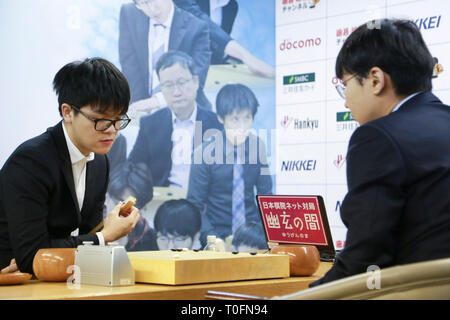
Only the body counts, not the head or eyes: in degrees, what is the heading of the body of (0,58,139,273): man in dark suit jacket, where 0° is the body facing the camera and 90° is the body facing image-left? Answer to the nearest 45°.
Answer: approximately 315°

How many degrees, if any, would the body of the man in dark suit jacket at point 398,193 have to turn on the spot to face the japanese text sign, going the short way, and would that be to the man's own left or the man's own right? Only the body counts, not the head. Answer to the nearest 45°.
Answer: approximately 45° to the man's own right

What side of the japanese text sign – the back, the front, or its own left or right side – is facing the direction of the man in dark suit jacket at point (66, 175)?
right

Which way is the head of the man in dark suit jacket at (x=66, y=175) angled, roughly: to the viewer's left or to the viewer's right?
to the viewer's right

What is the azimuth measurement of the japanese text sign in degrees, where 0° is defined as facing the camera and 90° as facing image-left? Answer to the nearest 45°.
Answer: approximately 0°

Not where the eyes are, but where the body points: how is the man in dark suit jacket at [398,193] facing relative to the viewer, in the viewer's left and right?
facing away from the viewer and to the left of the viewer

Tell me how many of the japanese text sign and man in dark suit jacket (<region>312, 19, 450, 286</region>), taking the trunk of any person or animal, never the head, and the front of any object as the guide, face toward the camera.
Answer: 1
